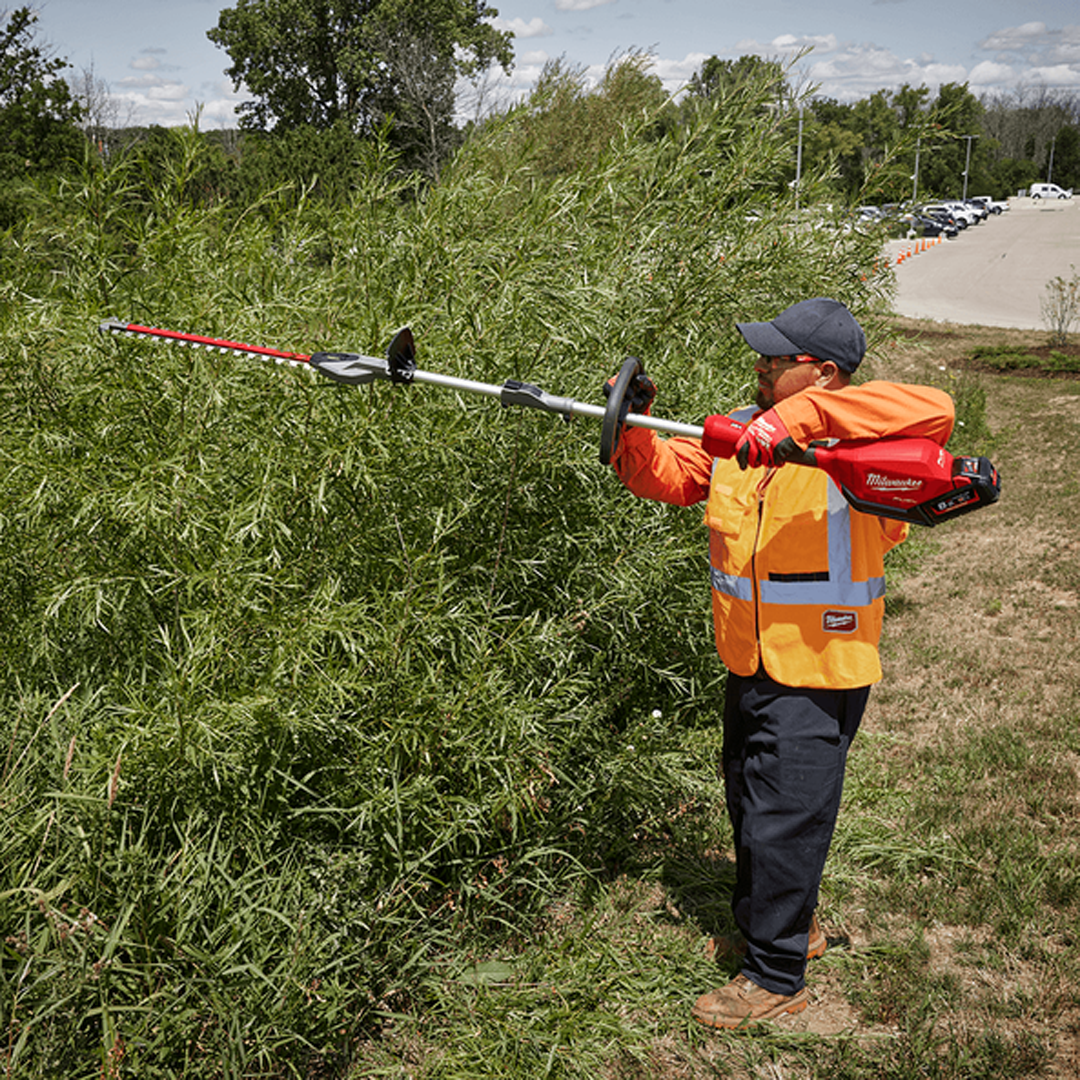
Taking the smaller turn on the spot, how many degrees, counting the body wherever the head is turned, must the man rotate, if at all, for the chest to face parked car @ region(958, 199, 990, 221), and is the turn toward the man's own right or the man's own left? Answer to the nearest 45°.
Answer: approximately 135° to the man's own right

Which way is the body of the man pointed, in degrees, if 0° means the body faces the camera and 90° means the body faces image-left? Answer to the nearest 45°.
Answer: approximately 45°

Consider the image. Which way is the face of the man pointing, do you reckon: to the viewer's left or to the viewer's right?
to the viewer's left

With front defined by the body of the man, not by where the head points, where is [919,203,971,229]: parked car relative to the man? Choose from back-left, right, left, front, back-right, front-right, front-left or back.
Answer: back-right

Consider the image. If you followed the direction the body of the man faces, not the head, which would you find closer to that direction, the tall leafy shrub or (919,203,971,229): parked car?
the tall leafy shrub

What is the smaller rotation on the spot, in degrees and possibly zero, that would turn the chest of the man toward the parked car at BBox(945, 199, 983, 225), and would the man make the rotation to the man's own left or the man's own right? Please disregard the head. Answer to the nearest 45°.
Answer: approximately 135° to the man's own right
